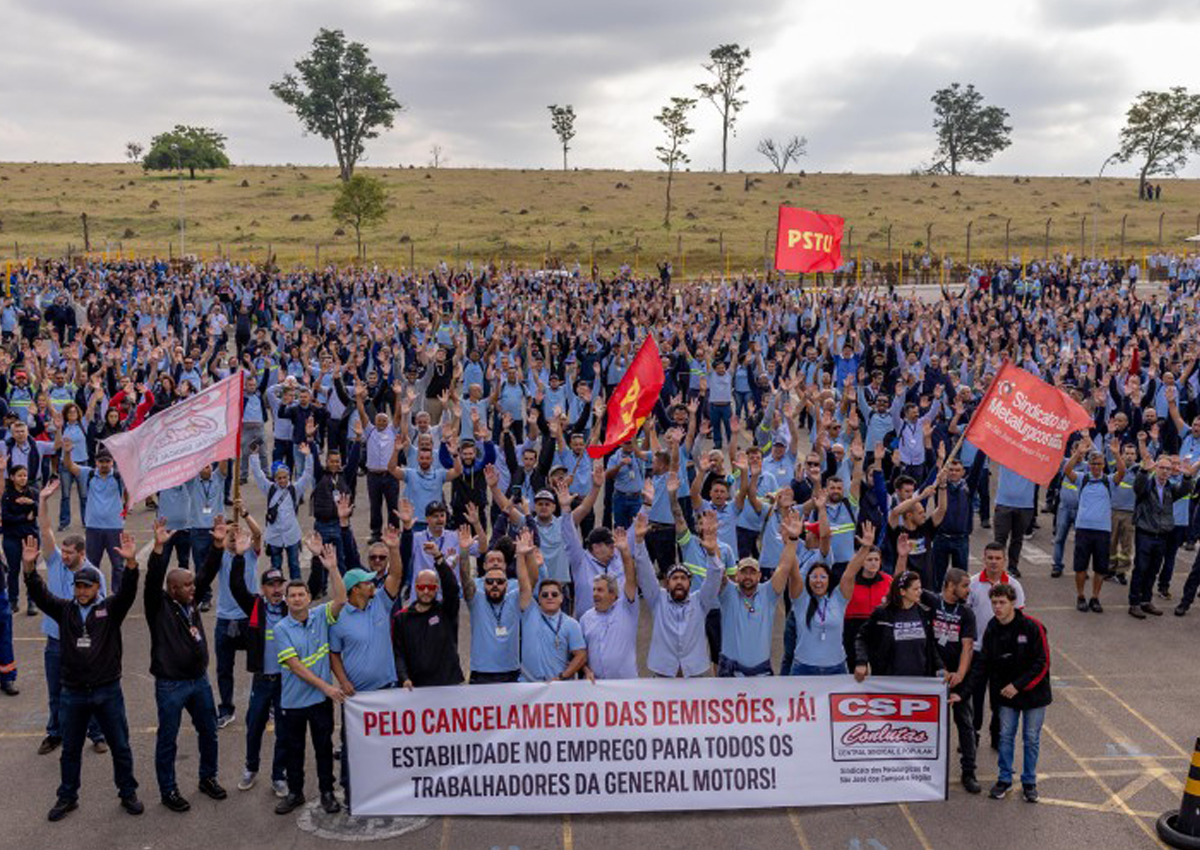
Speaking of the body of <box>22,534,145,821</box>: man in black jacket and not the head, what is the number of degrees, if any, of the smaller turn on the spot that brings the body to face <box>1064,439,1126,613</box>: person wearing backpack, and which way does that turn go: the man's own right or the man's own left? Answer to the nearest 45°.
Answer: approximately 90° to the man's own left

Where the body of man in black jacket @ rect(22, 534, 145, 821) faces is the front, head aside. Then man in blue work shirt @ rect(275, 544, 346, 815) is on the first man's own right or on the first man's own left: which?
on the first man's own left

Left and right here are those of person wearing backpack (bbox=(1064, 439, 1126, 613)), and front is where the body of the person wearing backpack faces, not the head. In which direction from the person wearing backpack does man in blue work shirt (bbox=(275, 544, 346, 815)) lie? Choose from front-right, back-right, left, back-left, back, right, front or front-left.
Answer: front-right

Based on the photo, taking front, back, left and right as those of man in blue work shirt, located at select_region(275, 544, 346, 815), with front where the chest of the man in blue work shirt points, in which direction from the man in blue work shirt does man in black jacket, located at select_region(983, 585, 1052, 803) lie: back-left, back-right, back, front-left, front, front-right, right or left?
left

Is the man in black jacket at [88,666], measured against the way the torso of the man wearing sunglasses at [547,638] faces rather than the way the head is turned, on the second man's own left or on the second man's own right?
on the second man's own right

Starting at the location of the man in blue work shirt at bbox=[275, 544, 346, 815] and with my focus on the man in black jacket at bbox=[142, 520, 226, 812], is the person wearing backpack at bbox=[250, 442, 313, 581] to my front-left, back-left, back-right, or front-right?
front-right

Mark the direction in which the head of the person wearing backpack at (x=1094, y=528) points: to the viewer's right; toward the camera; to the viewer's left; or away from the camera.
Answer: toward the camera

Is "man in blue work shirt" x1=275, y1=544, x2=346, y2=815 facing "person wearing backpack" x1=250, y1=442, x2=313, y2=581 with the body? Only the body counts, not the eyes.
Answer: no

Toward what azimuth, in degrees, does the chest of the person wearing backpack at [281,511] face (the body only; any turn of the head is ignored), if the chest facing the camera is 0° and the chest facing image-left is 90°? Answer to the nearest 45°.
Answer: approximately 0°

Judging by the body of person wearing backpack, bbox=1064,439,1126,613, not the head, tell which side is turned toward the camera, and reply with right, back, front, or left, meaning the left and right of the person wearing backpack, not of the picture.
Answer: front

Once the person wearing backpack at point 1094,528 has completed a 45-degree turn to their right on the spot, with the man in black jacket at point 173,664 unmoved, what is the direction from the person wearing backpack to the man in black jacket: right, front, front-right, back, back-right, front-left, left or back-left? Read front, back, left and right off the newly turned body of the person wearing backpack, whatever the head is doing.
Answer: front

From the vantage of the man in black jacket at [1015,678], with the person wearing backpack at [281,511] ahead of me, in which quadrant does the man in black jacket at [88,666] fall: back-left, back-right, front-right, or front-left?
front-left

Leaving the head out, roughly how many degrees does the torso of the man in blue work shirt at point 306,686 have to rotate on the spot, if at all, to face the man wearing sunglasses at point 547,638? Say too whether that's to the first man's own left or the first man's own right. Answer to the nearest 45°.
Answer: approximately 90° to the first man's own left

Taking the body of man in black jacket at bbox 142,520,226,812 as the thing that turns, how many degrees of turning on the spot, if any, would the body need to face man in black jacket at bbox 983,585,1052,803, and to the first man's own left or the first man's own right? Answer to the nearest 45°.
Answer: approximately 45° to the first man's own left

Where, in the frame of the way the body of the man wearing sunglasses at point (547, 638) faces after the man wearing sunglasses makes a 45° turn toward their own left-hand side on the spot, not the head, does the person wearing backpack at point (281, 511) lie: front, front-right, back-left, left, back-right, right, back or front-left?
back

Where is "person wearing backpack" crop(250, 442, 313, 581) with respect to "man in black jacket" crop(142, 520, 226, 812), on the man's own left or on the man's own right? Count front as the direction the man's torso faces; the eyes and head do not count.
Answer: on the man's own left

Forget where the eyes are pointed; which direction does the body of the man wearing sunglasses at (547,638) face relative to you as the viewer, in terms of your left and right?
facing the viewer

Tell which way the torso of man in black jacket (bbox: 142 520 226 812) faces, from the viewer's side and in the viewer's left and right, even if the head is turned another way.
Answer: facing the viewer and to the right of the viewer

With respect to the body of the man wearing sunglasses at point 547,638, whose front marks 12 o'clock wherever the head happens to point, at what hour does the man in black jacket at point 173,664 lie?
The man in black jacket is roughly at 3 o'clock from the man wearing sunglasses.

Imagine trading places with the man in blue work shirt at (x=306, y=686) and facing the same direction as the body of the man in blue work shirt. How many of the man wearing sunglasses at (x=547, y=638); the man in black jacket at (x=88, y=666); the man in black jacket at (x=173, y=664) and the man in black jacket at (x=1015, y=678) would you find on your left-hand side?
2

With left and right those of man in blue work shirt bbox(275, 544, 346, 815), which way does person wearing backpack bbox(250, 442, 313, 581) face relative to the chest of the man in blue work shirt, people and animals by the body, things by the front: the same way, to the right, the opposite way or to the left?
the same way
